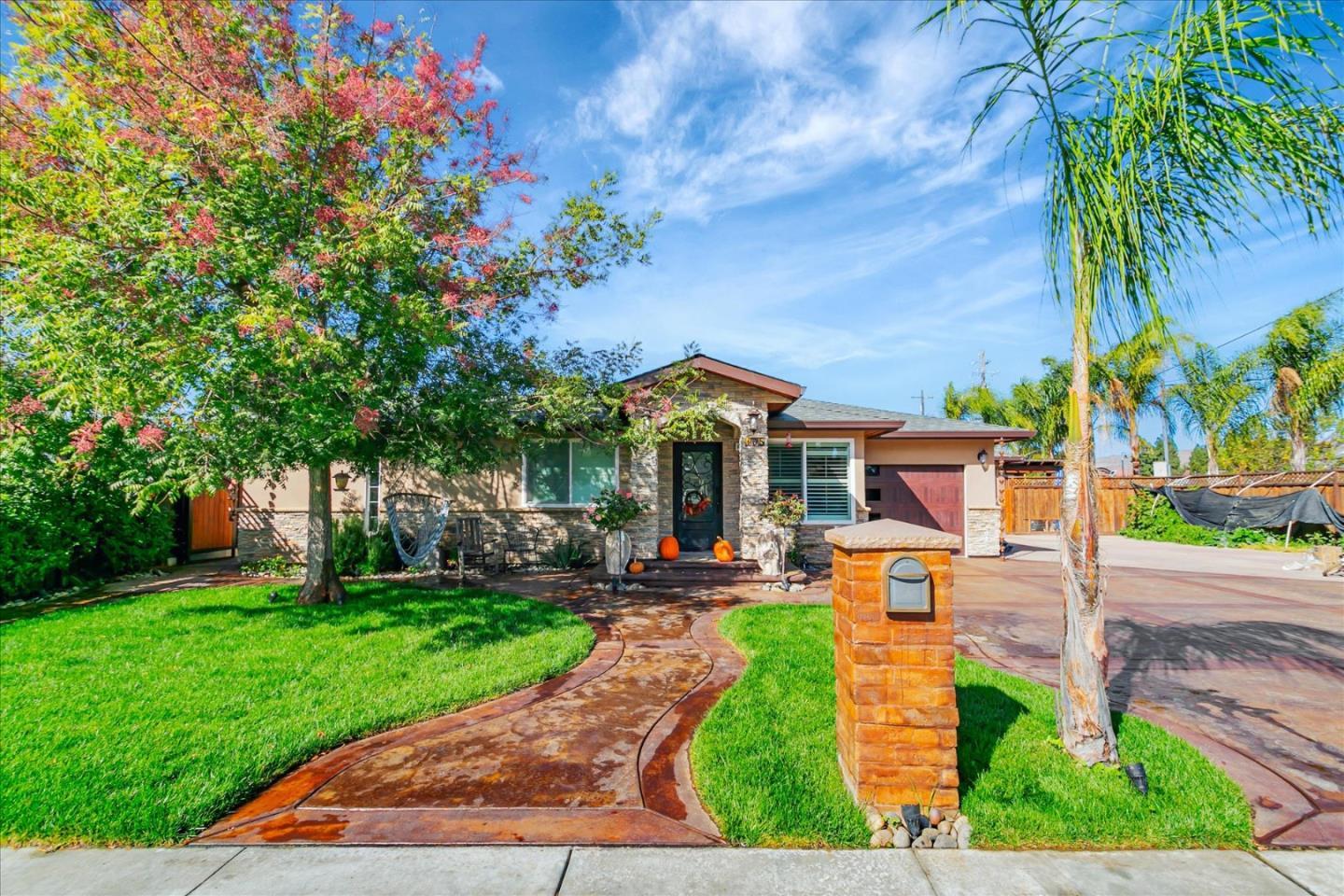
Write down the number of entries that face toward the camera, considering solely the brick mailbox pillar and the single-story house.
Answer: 2

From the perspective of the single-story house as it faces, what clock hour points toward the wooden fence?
The wooden fence is roughly at 8 o'clock from the single-story house.

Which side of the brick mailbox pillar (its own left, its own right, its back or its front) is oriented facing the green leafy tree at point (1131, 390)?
back

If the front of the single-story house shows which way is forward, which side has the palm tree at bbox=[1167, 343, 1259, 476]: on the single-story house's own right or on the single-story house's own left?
on the single-story house's own left

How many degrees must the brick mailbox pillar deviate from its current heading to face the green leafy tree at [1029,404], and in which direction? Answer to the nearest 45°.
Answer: approximately 180°

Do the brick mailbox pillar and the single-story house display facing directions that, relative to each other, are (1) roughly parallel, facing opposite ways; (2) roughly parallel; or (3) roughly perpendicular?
roughly parallel

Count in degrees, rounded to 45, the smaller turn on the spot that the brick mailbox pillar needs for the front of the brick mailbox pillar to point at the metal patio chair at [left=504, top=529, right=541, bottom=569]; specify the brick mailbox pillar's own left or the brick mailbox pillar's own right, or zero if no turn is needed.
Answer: approximately 135° to the brick mailbox pillar's own right

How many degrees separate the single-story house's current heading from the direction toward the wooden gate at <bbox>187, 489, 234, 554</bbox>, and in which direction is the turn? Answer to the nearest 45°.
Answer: approximately 90° to its right

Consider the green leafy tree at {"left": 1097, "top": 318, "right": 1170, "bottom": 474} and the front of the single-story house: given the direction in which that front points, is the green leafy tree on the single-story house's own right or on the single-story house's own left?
on the single-story house's own left

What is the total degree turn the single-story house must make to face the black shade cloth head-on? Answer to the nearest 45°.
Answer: approximately 90° to its left

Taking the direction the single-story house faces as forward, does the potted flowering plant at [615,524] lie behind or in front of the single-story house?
in front

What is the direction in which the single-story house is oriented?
toward the camera

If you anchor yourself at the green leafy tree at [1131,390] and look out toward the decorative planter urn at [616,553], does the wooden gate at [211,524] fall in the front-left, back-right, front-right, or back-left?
front-right

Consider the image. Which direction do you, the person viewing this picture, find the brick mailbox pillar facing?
facing the viewer
